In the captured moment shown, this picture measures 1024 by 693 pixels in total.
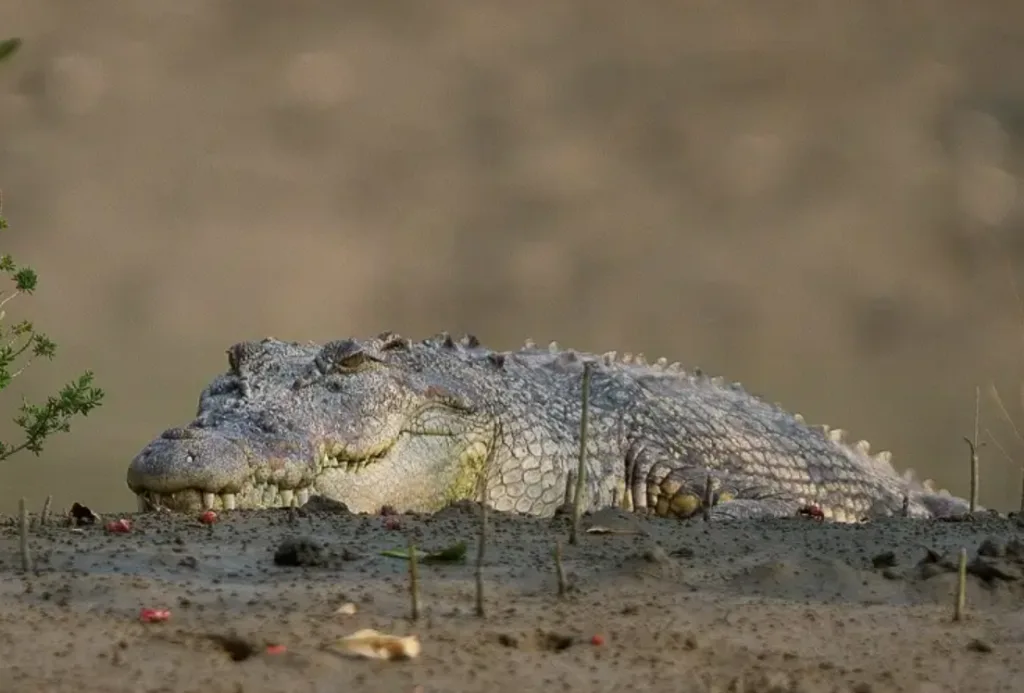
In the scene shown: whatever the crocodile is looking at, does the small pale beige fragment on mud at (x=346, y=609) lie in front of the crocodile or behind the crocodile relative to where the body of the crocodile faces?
in front

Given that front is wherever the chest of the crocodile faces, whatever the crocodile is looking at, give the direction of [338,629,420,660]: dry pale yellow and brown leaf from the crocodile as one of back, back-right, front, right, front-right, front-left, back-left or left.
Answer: front-left

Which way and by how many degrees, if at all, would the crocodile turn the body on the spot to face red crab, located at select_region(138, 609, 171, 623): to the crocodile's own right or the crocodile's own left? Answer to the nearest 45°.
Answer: approximately 45° to the crocodile's own left

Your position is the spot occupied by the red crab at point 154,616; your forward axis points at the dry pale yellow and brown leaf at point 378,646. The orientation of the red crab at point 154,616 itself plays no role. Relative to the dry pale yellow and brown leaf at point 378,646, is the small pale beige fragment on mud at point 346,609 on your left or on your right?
left

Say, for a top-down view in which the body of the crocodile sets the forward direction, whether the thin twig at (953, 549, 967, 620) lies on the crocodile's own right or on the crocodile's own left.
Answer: on the crocodile's own left

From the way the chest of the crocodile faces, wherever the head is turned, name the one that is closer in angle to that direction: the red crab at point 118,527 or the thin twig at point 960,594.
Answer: the red crab

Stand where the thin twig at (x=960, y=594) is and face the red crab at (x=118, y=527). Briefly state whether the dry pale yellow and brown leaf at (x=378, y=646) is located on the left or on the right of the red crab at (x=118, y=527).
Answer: left

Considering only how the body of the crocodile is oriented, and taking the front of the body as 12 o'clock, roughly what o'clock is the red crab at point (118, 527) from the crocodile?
The red crab is roughly at 11 o'clock from the crocodile.

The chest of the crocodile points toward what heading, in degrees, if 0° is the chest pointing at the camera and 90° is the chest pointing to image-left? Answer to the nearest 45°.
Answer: approximately 45°

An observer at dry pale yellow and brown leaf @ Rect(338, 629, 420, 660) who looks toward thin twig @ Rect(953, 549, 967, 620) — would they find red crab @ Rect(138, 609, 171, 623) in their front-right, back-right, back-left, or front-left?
back-left
